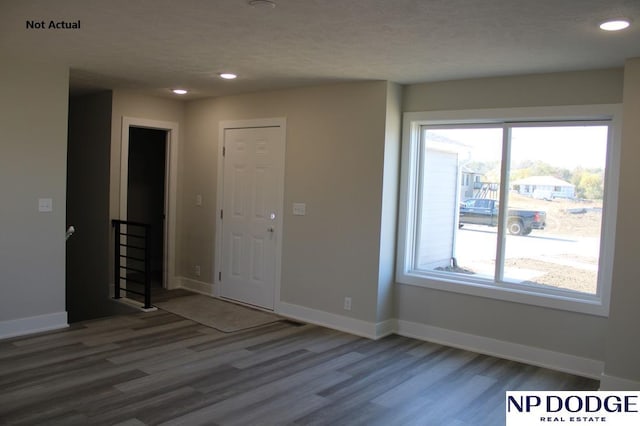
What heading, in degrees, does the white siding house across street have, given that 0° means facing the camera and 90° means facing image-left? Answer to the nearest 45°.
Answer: approximately 0°

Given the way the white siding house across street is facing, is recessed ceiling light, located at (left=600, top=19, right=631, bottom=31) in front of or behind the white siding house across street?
in front

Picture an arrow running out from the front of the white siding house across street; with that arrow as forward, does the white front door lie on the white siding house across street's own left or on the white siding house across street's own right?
on the white siding house across street's own right
